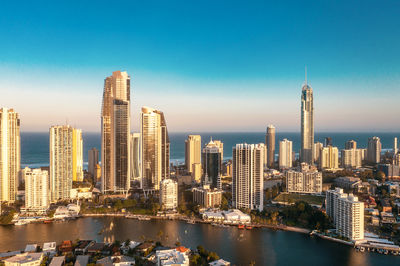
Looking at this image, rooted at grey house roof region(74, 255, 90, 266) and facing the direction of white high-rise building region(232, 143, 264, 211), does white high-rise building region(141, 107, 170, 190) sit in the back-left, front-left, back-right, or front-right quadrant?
front-left

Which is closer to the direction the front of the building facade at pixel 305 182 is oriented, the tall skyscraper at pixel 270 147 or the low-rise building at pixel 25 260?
the low-rise building

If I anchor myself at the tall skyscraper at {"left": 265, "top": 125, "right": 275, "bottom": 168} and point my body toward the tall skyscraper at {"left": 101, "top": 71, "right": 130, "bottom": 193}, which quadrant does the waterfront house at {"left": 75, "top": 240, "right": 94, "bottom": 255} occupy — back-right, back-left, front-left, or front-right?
front-left

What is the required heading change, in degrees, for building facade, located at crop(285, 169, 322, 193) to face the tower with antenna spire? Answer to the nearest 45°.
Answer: approximately 180°

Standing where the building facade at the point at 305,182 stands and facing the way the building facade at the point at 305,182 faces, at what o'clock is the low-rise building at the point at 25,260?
The low-rise building is roughly at 1 o'clock from the building facade.

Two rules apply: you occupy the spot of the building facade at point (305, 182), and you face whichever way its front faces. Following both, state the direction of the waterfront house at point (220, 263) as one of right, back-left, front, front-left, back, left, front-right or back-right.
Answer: front

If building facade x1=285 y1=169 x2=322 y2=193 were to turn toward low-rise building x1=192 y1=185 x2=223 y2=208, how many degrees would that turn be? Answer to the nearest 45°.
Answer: approximately 45° to its right

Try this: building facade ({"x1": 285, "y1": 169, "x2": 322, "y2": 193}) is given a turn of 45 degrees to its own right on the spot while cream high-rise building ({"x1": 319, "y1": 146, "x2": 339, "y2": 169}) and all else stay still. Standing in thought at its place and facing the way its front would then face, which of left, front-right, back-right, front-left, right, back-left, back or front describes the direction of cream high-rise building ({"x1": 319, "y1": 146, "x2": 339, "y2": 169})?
back-right

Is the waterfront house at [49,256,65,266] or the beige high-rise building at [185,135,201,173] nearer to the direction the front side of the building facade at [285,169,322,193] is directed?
the waterfront house

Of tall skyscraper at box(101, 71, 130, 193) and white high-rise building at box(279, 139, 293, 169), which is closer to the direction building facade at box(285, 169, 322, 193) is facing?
the tall skyscraper

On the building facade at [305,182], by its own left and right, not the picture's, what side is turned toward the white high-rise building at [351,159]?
back

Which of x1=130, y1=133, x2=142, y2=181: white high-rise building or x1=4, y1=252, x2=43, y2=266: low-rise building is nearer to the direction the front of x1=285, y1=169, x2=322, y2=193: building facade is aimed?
the low-rise building

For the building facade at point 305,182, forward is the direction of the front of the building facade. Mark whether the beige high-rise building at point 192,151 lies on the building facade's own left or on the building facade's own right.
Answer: on the building facade's own right

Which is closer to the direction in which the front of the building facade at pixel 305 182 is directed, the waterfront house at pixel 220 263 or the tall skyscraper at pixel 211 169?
the waterfront house

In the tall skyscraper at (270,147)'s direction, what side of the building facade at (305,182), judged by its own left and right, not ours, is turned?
back

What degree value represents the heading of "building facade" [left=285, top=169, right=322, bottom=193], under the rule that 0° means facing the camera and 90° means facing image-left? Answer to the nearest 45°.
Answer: approximately 0°

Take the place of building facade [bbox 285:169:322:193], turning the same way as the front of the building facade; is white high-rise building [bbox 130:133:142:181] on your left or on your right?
on your right

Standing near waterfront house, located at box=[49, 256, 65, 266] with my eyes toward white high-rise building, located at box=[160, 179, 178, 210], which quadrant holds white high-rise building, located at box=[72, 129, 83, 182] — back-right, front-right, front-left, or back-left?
front-left

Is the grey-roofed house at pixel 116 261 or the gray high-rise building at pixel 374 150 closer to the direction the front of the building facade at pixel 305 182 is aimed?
the grey-roofed house
